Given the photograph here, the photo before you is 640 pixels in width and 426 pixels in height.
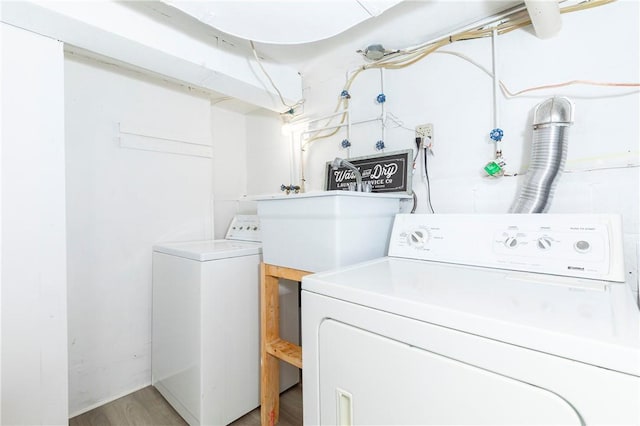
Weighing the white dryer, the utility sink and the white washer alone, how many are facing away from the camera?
0

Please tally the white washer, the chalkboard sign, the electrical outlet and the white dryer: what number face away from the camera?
0

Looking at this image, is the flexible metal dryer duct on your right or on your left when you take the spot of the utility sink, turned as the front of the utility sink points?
on your left

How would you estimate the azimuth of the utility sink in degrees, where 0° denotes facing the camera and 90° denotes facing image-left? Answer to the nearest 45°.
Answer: approximately 45°

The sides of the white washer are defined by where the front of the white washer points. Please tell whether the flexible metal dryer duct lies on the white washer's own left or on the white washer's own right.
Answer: on the white washer's own left

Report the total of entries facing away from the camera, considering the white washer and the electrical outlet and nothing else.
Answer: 0

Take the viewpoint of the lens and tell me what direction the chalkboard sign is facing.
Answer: facing the viewer and to the left of the viewer

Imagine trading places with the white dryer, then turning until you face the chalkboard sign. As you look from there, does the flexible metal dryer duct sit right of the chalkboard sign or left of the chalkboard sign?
right

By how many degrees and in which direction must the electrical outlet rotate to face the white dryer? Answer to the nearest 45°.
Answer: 0° — it already faces it

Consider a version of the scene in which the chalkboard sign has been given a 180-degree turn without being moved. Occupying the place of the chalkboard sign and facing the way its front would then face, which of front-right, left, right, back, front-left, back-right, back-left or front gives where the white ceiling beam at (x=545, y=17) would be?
right

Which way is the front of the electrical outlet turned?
toward the camera

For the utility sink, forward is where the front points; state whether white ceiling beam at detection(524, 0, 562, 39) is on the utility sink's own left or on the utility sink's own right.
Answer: on the utility sink's own left

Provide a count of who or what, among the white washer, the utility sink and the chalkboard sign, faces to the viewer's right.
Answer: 0

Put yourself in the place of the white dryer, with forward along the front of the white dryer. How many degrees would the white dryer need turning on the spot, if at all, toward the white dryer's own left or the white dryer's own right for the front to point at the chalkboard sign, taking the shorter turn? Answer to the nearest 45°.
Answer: approximately 90° to the white dryer's own right

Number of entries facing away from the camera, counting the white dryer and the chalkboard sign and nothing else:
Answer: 0

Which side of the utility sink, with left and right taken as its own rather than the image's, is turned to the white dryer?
left

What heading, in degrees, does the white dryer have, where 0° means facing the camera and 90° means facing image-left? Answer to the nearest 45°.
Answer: approximately 45°
